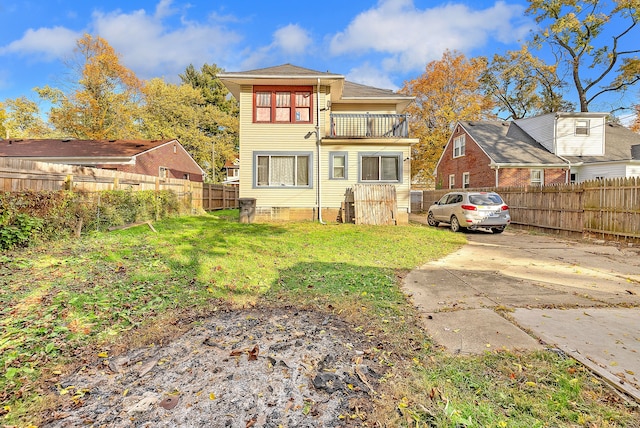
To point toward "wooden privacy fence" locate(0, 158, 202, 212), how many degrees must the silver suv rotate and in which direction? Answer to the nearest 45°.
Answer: approximately 90° to its left

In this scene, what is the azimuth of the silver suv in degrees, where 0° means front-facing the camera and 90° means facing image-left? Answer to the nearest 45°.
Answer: approximately 135°

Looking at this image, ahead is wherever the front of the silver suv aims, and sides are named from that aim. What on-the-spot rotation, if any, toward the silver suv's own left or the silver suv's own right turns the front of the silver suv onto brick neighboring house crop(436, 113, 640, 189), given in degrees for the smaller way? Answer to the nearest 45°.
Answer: approximately 45° to the silver suv's own right
